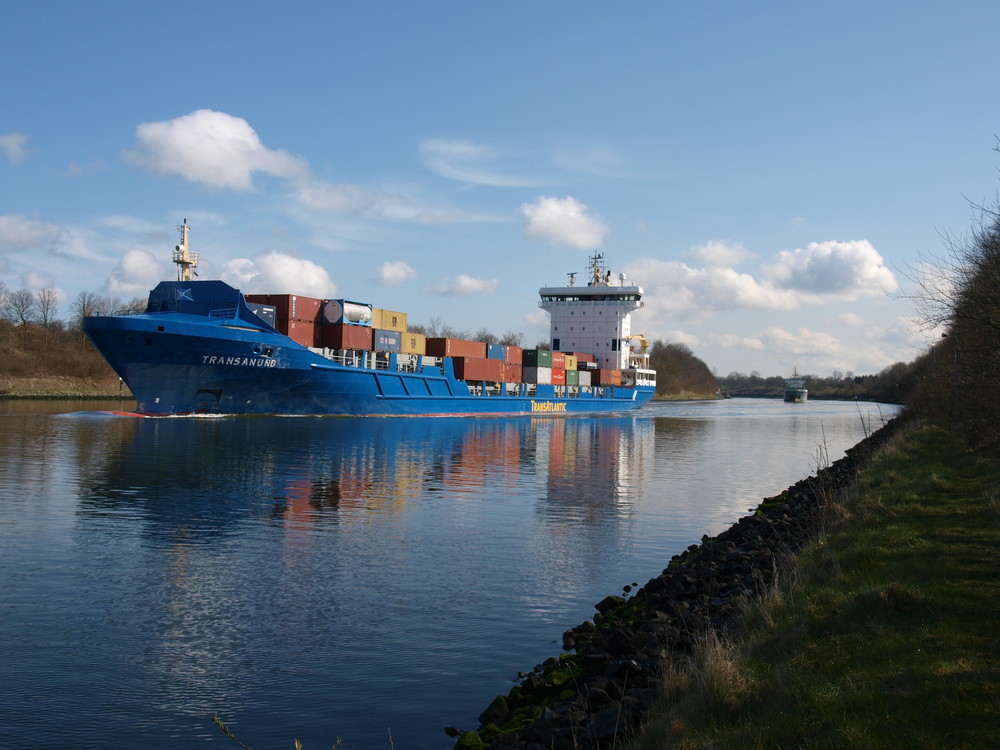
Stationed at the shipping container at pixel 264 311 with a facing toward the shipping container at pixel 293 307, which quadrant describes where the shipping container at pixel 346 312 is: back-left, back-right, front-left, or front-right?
front-right

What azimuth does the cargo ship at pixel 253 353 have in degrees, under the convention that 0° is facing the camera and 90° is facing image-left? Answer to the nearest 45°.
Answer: approximately 45°
